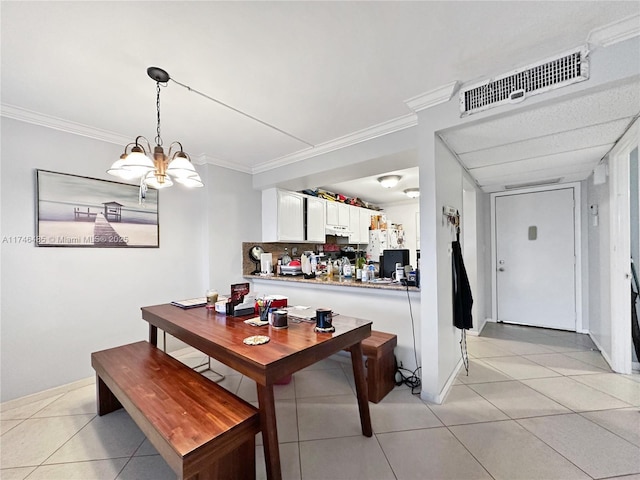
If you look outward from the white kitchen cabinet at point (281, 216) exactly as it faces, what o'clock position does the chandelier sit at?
The chandelier is roughly at 2 o'clock from the white kitchen cabinet.

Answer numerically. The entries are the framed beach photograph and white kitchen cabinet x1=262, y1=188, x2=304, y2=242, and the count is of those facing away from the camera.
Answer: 0

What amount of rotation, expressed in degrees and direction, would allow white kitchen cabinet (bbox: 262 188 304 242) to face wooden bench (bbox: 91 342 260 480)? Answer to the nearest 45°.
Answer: approximately 45° to its right

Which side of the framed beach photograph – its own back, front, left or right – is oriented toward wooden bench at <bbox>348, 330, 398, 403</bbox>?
front

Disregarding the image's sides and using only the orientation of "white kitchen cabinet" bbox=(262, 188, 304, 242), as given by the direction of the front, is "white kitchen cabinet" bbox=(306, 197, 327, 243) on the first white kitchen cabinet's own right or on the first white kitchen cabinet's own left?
on the first white kitchen cabinet's own left

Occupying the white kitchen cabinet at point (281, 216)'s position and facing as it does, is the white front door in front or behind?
in front

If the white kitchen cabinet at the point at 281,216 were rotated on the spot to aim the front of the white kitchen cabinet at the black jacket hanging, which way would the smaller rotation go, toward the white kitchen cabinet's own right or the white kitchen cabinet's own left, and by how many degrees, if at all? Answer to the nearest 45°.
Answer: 0° — it already faces it

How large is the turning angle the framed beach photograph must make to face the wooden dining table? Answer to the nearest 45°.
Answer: approximately 45° to its right

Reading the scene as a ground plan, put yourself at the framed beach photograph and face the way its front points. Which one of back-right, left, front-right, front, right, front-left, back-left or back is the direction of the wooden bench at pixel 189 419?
front-right

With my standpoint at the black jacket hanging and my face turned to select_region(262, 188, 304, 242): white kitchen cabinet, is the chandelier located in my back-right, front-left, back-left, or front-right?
front-left

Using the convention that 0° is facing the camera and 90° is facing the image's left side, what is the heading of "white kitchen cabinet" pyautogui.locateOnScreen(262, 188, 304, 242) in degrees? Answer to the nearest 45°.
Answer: approximately 315°

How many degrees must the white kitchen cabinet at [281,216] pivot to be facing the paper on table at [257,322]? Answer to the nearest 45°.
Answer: approximately 45° to its right

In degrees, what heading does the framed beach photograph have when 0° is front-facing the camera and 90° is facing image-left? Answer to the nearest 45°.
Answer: approximately 315°

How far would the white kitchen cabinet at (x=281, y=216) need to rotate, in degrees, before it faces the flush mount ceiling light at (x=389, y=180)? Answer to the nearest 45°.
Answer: approximately 45° to its left

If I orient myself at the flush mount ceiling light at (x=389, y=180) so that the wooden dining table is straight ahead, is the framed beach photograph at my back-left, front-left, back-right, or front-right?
front-right

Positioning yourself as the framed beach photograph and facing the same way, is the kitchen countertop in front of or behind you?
in front
